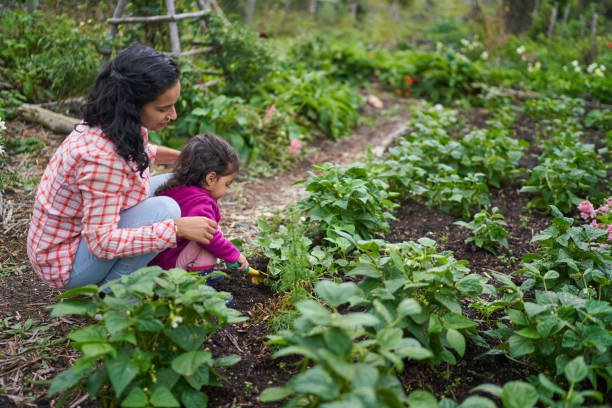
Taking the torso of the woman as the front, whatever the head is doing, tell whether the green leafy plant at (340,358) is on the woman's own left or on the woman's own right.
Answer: on the woman's own right

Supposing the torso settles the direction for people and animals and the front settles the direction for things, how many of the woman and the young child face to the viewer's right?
2

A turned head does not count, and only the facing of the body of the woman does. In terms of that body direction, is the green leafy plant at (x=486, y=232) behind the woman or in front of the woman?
in front

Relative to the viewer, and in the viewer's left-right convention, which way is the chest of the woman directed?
facing to the right of the viewer

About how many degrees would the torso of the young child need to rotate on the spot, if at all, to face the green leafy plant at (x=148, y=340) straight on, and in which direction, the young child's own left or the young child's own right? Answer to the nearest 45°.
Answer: approximately 90° to the young child's own right

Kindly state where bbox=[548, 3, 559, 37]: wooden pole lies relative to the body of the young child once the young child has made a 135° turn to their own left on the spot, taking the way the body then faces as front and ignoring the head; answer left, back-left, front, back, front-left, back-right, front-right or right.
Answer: right

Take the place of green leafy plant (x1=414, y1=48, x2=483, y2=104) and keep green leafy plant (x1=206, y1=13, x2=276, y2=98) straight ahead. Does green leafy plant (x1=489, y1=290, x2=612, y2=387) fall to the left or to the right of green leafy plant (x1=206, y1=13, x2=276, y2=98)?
left

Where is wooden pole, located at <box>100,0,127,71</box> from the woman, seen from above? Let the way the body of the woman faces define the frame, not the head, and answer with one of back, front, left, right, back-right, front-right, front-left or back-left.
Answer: left

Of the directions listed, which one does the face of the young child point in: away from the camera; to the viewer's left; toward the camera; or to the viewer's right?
to the viewer's right

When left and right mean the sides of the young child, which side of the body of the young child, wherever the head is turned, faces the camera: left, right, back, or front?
right

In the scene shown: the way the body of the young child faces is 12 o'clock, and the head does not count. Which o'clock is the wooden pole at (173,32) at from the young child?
The wooden pole is roughly at 9 o'clock from the young child.

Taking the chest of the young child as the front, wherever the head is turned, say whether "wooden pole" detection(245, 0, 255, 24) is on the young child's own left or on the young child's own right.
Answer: on the young child's own left
